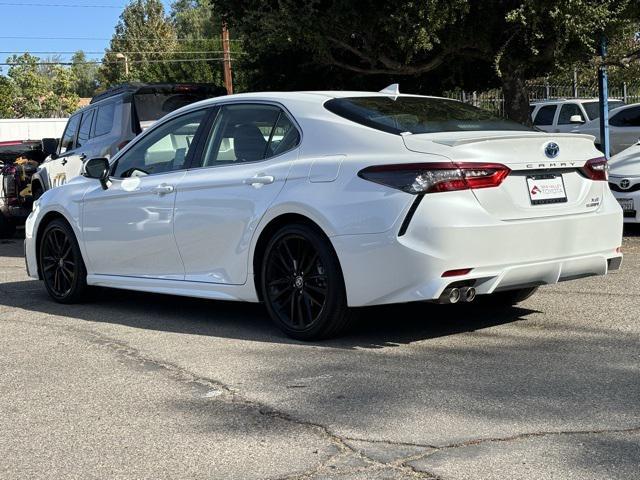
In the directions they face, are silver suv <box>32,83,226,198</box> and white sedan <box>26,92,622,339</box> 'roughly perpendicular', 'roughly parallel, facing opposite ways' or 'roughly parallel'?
roughly parallel

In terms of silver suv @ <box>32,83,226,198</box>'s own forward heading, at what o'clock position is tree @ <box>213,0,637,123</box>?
The tree is roughly at 5 o'clock from the silver suv.

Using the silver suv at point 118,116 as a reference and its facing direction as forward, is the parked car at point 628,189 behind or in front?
behind

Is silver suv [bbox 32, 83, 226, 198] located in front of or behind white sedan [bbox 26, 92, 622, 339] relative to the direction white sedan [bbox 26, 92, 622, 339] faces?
in front

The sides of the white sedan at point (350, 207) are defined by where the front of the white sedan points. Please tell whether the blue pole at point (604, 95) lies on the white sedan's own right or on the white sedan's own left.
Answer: on the white sedan's own right

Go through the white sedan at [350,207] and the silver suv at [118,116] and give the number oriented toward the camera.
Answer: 0

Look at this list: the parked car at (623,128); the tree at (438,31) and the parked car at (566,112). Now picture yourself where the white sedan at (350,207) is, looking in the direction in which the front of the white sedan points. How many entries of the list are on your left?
0

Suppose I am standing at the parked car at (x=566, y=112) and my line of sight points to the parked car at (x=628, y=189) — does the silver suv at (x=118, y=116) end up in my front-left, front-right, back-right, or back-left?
front-right

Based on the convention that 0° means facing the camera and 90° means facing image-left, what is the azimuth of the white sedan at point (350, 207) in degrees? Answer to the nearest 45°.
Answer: approximately 135°

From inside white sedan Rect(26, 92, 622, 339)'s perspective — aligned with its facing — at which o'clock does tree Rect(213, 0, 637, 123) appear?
The tree is roughly at 2 o'clock from the white sedan.

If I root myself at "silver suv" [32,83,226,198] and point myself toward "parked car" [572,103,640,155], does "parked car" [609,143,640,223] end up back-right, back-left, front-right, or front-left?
front-right

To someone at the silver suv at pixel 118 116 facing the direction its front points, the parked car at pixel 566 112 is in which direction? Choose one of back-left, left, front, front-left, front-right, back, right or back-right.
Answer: right

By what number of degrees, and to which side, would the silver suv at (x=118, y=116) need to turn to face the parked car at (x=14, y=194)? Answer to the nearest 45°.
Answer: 0° — it already faces it

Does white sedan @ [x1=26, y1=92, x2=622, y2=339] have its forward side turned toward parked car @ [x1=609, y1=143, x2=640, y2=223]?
no

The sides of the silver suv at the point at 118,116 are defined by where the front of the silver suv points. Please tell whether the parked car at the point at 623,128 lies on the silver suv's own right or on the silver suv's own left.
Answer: on the silver suv's own right
